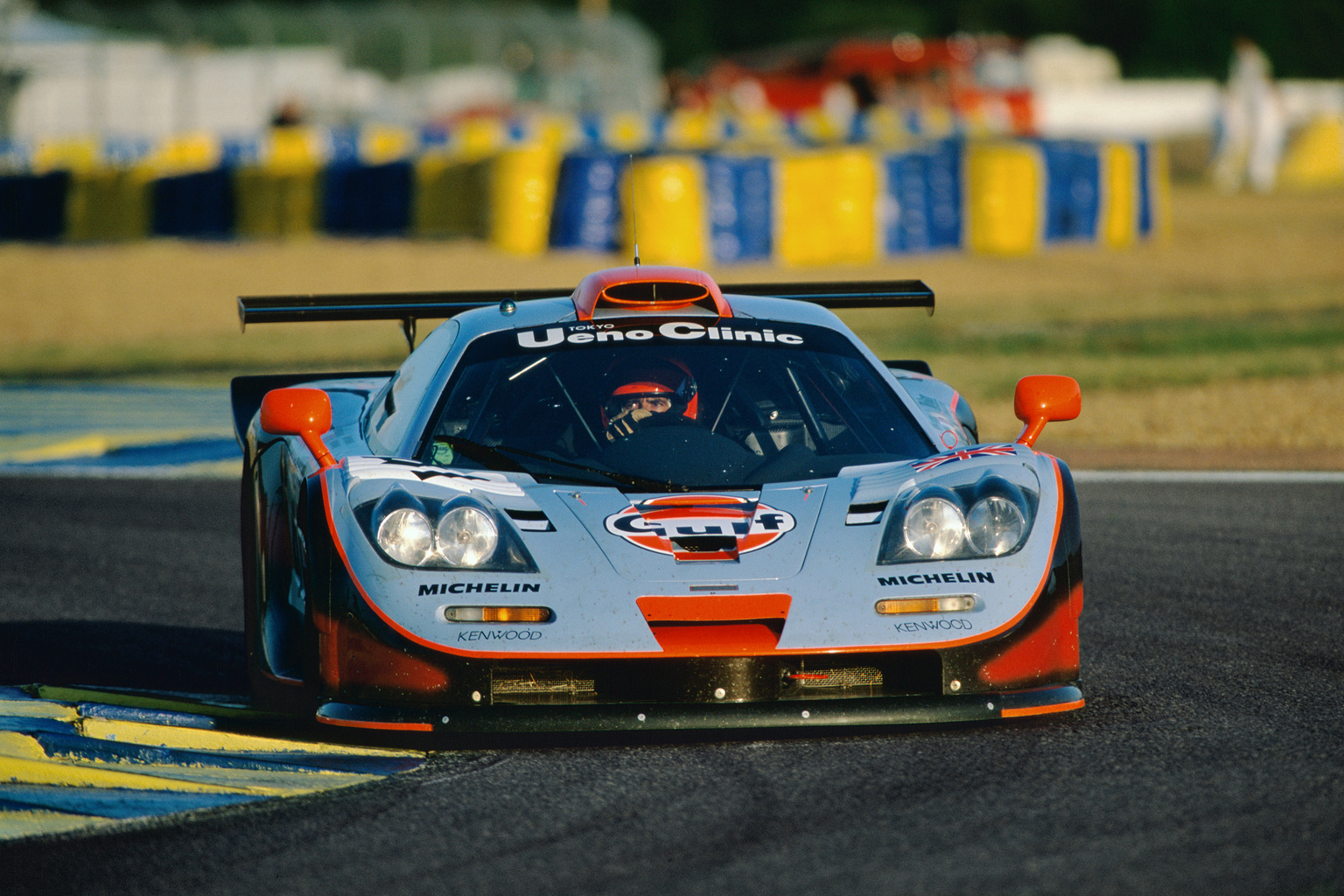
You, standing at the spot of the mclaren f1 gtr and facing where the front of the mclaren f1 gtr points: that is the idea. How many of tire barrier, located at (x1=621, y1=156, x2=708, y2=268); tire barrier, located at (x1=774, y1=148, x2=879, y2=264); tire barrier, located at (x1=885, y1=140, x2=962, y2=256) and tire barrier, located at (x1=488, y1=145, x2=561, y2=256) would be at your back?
4

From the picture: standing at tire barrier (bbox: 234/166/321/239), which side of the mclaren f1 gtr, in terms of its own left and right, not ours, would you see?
back

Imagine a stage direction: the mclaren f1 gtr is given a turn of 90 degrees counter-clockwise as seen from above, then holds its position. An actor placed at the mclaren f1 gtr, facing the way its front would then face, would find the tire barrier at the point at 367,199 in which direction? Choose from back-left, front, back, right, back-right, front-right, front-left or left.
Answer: left

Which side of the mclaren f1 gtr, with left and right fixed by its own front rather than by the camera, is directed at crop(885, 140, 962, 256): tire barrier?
back

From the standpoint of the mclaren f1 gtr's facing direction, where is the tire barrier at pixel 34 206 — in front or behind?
behind

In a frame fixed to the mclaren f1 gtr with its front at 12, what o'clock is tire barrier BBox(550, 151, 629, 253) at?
The tire barrier is roughly at 6 o'clock from the mclaren f1 gtr.

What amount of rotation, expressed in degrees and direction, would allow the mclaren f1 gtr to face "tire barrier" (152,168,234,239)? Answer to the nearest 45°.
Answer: approximately 180°

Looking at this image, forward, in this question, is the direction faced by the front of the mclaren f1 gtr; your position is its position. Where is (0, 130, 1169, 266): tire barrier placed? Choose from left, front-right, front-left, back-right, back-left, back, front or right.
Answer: back

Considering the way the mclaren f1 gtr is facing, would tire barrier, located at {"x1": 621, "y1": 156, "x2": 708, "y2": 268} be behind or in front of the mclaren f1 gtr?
behind

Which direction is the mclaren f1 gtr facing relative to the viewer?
toward the camera

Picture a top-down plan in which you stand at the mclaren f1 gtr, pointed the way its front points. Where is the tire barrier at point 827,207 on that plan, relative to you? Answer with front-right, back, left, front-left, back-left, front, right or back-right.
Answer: back

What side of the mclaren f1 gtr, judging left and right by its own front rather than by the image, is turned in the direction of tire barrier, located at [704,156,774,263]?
back

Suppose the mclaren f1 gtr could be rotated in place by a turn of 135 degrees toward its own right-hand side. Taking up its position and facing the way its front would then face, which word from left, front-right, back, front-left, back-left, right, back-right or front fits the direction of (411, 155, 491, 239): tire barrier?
front-right

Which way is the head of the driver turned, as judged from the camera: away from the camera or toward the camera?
toward the camera

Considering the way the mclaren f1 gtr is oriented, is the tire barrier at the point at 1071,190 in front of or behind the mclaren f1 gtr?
behind
